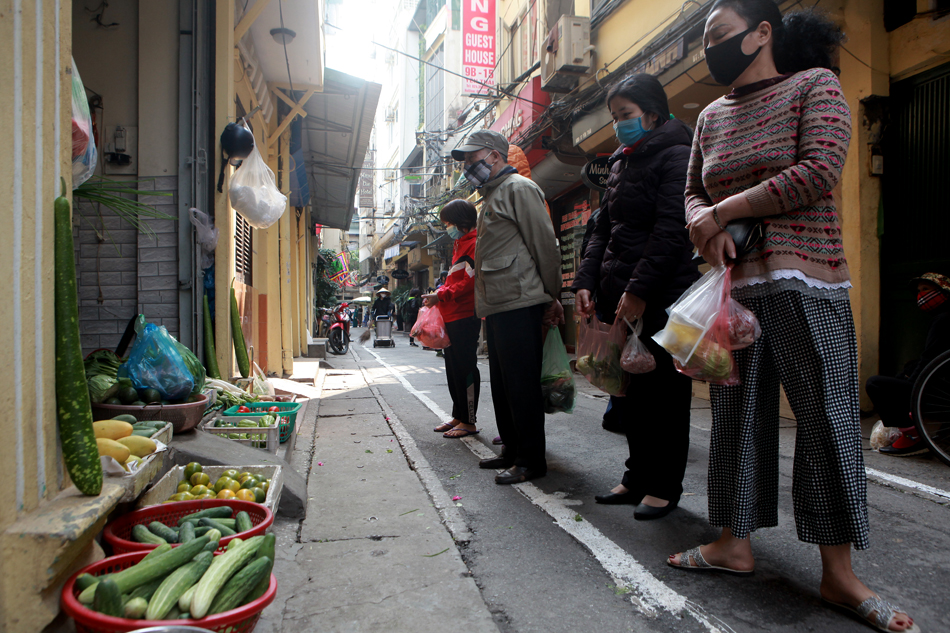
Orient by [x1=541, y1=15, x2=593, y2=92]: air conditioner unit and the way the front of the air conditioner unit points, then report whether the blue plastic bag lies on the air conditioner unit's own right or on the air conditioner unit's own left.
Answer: on the air conditioner unit's own left

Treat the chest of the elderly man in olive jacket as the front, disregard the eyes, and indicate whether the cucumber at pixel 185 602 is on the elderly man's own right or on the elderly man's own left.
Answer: on the elderly man's own left

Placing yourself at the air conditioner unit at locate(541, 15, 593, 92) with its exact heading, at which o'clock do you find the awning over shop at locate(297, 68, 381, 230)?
The awning over shop is roughly at 12 o'clock from the air conditioner unit.

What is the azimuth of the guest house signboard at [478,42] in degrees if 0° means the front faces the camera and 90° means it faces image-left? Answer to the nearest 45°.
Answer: approximately 0°

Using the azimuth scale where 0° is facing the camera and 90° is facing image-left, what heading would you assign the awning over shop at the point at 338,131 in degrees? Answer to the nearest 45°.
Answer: approximately 270°

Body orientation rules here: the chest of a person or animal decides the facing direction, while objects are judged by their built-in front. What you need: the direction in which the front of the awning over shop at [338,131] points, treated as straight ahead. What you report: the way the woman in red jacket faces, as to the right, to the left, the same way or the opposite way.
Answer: the opposite way

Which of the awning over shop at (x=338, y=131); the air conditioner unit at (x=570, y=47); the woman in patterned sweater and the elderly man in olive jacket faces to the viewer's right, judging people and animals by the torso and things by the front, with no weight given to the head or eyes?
the awning over shop

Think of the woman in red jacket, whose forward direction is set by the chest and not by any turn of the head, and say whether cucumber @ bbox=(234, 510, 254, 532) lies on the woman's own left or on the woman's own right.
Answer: on the woman's own left

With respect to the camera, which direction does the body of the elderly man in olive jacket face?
to the viewer's left

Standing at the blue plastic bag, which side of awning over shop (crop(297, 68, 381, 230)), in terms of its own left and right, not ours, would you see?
right

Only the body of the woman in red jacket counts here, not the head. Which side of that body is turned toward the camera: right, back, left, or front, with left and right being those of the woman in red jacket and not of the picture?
left

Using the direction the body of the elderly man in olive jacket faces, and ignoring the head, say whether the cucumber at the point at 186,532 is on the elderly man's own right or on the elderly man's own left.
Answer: on the elderly man's own left
